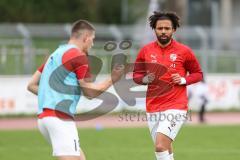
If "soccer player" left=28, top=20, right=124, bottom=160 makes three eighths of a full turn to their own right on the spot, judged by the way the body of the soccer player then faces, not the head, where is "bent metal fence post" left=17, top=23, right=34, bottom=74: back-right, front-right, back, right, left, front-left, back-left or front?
back

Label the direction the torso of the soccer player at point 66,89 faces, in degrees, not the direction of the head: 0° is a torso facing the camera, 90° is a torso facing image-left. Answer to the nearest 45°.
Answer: approximately 225°
